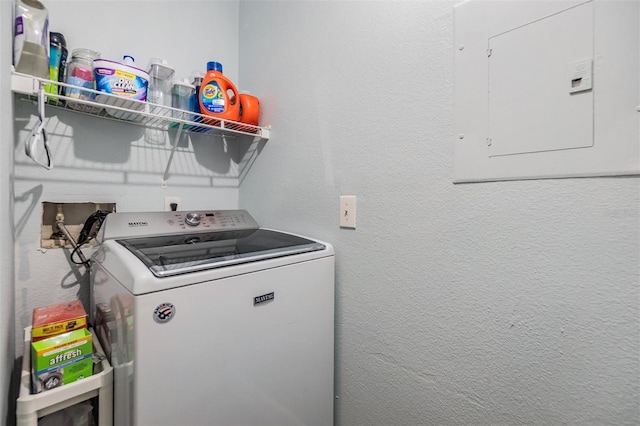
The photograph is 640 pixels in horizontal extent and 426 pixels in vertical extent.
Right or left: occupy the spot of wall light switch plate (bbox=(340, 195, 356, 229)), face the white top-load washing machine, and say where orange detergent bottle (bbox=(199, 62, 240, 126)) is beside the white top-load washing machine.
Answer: right

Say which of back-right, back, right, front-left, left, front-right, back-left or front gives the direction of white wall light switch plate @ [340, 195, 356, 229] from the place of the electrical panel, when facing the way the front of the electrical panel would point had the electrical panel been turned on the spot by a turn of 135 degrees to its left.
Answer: back

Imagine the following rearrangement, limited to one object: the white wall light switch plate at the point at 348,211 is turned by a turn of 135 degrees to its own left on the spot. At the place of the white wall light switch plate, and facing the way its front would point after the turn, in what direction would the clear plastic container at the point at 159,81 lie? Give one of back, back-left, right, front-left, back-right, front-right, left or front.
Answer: back

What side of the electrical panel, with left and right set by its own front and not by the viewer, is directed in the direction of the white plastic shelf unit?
front

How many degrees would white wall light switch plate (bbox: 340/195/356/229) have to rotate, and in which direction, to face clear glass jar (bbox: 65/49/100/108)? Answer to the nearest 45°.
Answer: approximately 45° to its right

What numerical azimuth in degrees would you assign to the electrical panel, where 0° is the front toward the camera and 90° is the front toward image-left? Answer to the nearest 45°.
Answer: approximately 45°

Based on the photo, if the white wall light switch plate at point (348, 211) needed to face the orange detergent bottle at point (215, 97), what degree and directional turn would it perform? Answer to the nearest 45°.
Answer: approximately 45° to its right

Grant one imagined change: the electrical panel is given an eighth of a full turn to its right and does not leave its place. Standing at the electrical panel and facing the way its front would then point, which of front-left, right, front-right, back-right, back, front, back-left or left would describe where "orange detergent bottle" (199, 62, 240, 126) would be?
front

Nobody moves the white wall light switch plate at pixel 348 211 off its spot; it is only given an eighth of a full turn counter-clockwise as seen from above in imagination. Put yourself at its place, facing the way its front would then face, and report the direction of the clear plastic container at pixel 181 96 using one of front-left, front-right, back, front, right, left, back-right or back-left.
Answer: right

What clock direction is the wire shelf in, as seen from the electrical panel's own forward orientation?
The wire shelf is roughly at 1 o'clock from the electrical panel.

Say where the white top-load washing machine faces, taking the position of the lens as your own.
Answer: facing the viewer and to the right of the viewer

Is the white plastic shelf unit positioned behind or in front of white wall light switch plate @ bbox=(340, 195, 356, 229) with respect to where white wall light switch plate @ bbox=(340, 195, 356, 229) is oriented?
in front
